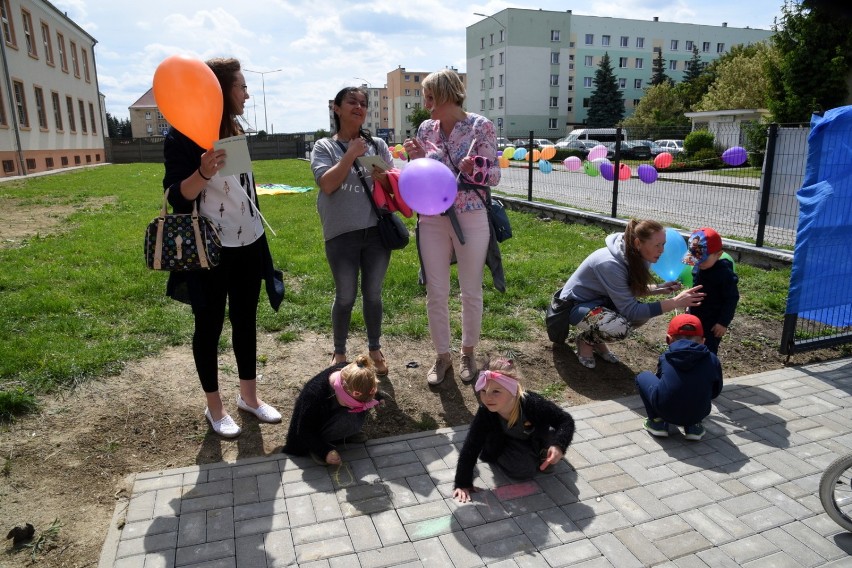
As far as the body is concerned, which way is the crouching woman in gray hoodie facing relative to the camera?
to the viewer's right

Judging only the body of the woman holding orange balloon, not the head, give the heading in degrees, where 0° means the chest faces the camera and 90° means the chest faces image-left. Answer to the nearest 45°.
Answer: approximately 315°

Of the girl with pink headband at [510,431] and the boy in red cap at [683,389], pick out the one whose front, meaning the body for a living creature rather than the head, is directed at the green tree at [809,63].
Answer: the boy in red cap

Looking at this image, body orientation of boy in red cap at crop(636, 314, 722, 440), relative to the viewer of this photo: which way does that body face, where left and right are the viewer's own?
facing away from the viewer

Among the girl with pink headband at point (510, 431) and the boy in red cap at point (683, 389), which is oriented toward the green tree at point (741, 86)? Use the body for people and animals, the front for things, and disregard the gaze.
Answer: the boy in red cap

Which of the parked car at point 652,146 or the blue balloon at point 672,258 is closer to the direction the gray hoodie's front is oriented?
the blue balloon

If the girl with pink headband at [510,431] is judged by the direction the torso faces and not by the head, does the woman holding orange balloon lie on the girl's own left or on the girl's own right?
on the girl's own right

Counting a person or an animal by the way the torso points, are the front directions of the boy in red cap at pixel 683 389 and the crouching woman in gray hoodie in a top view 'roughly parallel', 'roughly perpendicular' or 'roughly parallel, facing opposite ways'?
roughly perpendicular

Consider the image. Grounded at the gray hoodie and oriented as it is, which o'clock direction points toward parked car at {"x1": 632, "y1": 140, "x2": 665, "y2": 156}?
The parked car is roughly at 9 o'clock from the gray hoodie.

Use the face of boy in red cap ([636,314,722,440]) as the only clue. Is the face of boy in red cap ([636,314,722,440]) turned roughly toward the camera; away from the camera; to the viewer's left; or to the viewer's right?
away from the camera

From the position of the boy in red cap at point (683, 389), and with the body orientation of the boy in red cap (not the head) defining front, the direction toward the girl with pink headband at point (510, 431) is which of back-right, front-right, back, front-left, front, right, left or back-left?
back-left

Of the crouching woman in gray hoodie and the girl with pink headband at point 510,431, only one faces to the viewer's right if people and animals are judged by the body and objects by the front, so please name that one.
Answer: the crouching woman in gray hoodie

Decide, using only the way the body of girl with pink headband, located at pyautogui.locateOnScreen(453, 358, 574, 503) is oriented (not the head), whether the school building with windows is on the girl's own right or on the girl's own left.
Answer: on the girl's own right

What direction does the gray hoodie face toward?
to the viewer's right
